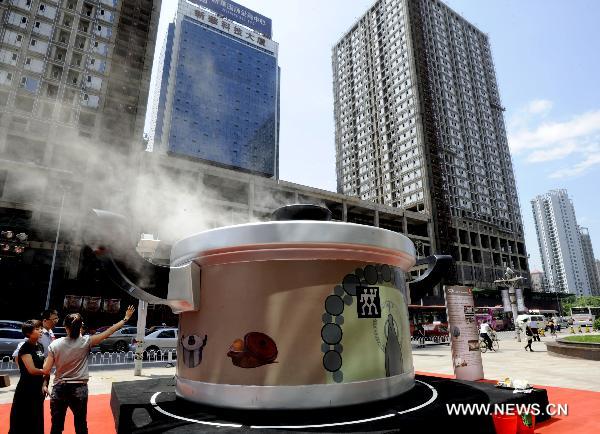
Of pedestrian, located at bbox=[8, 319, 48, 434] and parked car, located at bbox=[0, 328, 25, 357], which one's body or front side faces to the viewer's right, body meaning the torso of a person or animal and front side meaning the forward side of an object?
the pedestrian

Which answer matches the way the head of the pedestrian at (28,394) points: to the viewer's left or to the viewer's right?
to the viewer's right

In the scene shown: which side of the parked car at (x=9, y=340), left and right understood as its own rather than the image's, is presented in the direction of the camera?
left

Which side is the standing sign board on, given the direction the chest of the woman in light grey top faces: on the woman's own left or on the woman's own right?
on the woman's own right

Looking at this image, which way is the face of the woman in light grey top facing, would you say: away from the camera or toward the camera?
away from the camera

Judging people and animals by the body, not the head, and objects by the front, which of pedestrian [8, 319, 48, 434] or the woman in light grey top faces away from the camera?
the woman in light grey top

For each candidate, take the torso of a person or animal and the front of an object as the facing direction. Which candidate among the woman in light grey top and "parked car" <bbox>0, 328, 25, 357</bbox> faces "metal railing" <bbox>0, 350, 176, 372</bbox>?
the woman in light grey top

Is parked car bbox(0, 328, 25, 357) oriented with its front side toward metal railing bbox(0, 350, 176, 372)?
no

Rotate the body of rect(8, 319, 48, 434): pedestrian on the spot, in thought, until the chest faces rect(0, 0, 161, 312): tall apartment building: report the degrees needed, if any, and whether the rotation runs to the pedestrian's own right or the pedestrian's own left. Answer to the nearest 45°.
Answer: approximately 90° to the pedestrian's own left

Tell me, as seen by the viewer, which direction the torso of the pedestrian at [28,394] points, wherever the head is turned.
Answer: to the viewer's right

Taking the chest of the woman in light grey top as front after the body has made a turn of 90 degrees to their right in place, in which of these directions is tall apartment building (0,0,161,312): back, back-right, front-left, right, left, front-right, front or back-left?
left

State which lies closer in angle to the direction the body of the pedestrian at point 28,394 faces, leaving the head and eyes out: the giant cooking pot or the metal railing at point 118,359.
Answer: the giant cooking pot

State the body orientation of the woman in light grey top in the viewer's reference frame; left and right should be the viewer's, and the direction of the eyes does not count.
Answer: facing away from the viewer

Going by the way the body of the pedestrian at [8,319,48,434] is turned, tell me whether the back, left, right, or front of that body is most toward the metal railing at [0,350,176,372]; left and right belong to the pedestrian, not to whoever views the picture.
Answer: left

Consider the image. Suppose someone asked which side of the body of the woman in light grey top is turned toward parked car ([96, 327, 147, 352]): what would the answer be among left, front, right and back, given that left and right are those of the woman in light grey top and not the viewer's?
front

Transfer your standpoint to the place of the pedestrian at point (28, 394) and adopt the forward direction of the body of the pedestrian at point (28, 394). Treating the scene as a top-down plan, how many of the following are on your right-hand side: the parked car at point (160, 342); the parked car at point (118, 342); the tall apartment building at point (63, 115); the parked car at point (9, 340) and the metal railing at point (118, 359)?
0

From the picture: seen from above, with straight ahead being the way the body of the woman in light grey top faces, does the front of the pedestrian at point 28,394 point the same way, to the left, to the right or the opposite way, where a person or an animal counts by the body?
to the right

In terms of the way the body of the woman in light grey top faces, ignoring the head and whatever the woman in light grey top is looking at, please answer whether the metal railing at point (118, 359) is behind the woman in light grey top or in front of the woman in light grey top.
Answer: in front
